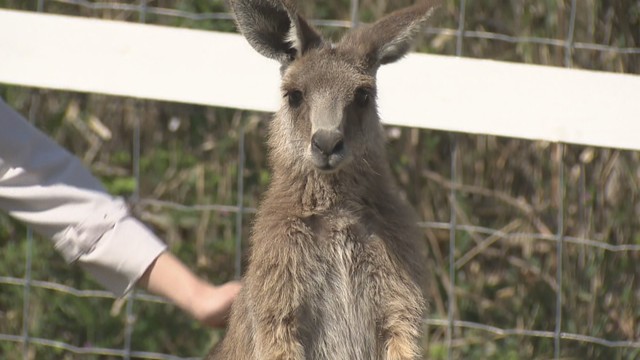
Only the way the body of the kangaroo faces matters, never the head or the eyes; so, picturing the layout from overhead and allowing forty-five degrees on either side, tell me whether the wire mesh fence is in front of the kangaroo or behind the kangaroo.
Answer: behind

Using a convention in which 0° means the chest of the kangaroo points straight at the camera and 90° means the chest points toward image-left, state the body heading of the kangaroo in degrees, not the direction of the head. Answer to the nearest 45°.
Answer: approximately 0°
